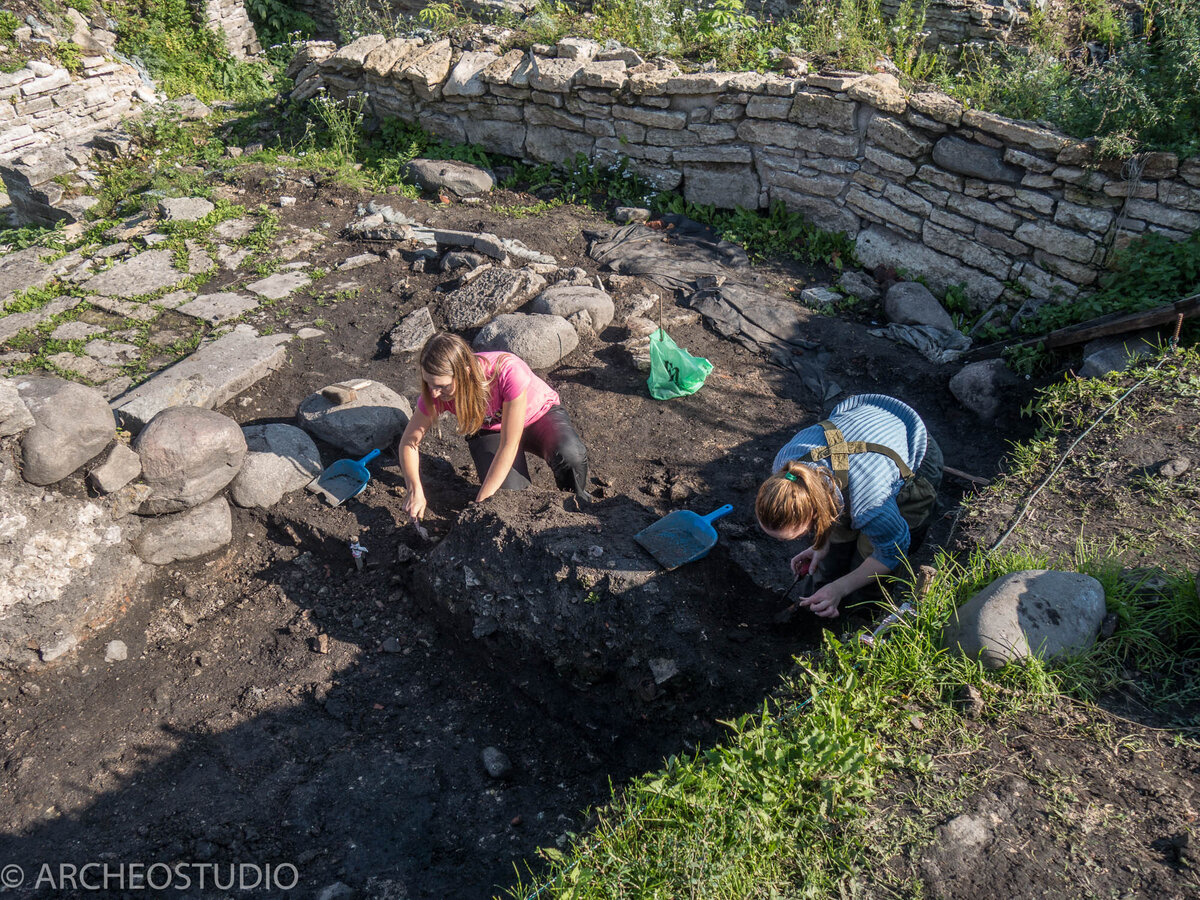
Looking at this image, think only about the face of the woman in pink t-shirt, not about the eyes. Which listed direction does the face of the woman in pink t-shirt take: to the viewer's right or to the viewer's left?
to the viewer's left

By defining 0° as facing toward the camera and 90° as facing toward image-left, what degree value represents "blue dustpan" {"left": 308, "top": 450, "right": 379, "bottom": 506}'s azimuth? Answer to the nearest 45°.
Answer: approximately 45°

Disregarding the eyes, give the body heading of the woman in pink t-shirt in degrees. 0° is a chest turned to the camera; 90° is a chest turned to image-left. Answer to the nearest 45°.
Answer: approximately 45°

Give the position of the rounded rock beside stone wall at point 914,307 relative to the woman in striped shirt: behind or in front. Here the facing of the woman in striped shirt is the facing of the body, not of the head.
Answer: behind

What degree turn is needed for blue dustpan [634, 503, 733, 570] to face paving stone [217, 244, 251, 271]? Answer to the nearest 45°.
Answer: approximately 90° to its right

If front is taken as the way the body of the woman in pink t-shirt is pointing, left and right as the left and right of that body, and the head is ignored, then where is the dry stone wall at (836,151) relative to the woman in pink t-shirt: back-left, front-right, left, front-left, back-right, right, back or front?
back

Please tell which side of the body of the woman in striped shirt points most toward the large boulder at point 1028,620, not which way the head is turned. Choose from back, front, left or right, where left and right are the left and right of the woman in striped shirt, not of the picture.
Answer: left
